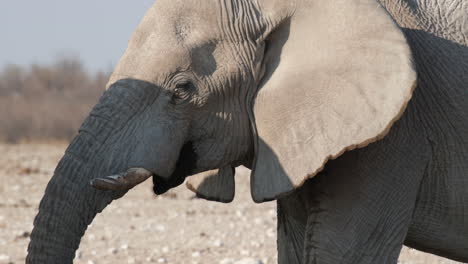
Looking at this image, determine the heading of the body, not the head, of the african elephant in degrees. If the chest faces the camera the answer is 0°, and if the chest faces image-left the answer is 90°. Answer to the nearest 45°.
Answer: approximately 90°

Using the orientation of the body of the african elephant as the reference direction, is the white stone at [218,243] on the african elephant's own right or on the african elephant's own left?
on the african elephant's own right
